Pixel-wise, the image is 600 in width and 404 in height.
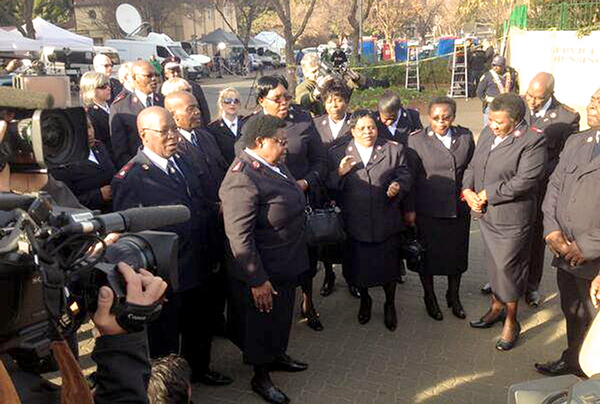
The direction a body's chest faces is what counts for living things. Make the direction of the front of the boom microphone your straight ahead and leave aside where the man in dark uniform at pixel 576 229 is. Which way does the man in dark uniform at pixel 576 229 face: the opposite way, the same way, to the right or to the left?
the opposite way

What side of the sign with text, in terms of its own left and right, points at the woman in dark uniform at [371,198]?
front

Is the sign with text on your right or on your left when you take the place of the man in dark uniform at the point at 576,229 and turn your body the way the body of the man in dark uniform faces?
on your right

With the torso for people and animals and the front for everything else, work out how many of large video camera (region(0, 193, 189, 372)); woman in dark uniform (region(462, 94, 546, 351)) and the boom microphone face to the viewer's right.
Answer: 2

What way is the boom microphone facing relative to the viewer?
to the viewer's right

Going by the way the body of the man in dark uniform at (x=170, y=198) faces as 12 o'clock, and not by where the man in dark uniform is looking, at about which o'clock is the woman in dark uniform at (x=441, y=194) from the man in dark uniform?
The woman in dark uniform is roughly at 10 o'clock from the man in dark uniform.

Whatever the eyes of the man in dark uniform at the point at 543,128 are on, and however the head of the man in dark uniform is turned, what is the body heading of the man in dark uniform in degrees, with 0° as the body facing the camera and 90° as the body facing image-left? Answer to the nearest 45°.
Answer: approximately 45°

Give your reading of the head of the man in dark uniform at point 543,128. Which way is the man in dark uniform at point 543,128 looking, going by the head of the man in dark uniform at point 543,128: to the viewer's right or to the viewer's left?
to the viewer's left

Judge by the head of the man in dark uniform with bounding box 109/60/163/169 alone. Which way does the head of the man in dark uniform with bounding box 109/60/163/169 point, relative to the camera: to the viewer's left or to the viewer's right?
to the viewer's right

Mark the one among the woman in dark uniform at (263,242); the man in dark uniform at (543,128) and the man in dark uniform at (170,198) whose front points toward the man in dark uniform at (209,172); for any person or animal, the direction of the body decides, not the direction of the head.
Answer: the man in dark uniform at (543,128)

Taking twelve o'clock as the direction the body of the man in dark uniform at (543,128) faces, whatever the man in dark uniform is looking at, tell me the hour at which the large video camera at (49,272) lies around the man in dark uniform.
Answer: The large video camera is roughly at 11 o'clock from the man in dark uniform.

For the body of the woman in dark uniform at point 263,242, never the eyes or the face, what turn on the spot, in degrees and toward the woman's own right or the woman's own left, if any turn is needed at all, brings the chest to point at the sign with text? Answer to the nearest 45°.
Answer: approximately 90° to the woman's own left

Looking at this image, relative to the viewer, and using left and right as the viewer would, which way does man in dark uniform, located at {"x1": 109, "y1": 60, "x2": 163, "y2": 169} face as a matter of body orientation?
facing the viewer and to the right of the viewer

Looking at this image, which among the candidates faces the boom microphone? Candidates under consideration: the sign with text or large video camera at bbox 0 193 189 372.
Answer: the sign with text

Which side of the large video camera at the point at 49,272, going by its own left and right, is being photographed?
right

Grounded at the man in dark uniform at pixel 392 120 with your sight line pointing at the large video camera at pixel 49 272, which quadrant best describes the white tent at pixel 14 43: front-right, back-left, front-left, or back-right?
back-right

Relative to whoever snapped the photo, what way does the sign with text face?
facing the viewer
